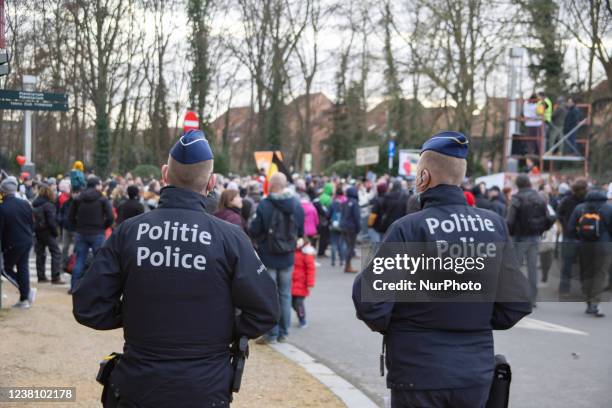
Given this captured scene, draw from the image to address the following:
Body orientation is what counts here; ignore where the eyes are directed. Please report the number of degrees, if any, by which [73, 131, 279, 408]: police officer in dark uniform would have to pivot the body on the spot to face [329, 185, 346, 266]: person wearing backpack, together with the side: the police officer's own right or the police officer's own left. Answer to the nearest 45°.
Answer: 0° — they already face them

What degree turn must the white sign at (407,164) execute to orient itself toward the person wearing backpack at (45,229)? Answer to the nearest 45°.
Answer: approximately 45° to its right

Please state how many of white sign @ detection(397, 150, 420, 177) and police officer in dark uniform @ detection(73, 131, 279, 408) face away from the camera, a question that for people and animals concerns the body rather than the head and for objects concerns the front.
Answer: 1

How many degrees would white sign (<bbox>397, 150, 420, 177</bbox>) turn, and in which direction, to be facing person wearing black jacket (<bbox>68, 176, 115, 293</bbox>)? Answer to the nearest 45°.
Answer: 0° — it already faces them

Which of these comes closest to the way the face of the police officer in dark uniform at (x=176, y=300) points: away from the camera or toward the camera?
away from the camera

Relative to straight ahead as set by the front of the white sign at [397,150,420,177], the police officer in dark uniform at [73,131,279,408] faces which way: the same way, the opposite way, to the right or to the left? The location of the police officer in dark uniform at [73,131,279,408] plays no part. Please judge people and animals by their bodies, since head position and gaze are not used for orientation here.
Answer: the opposite way

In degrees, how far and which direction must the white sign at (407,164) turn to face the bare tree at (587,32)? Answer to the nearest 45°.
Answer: approximately 135° to its left

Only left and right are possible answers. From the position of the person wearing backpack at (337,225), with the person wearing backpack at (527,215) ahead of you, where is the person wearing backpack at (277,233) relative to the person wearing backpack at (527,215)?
right

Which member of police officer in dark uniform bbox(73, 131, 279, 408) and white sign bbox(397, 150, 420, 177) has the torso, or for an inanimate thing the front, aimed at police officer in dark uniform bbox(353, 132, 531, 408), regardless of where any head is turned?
the white sign

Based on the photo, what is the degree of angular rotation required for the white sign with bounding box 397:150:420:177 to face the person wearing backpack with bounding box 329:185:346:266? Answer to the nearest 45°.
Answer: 0° — it already faces them

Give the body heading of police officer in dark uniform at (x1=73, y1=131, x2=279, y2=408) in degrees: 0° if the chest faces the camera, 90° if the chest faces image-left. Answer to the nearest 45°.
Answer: approximately 180°
